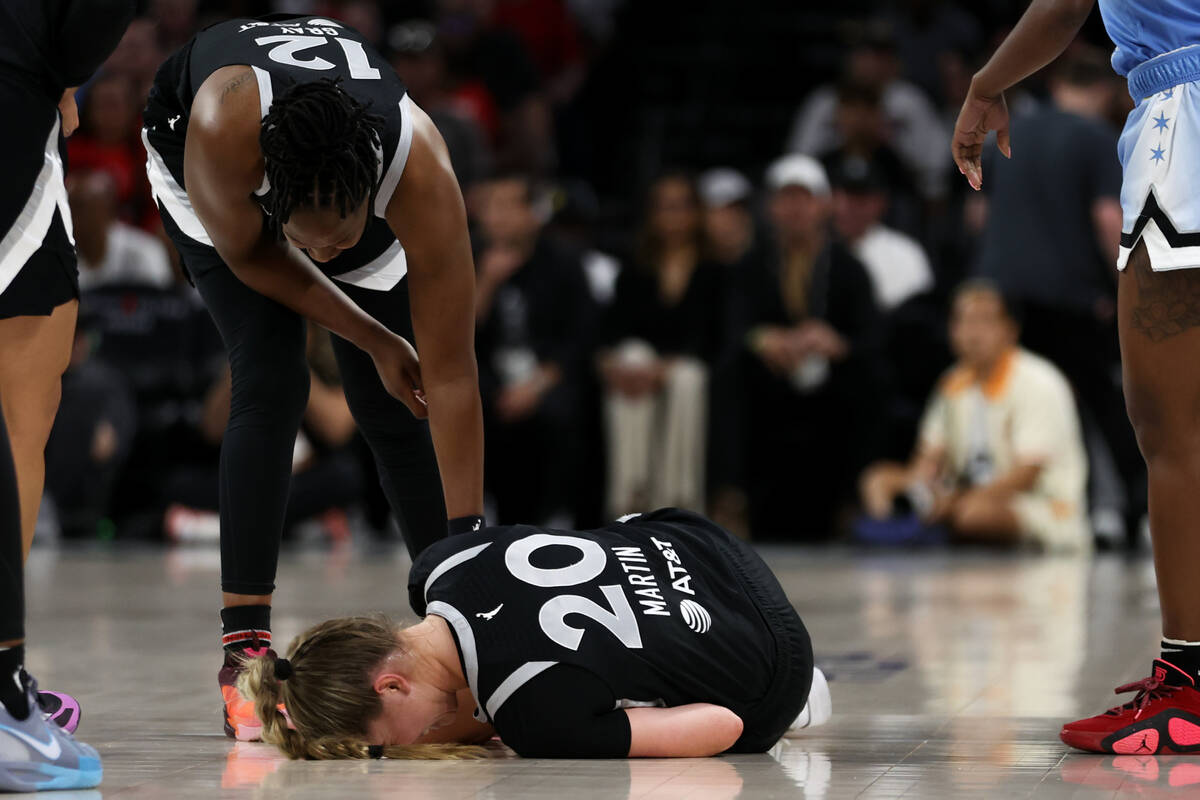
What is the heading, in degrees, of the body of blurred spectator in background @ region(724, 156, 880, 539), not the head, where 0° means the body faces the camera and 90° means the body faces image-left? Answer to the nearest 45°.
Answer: approximately 0°

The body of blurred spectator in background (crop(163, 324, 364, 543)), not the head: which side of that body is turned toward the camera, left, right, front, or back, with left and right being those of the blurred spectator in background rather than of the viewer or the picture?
front

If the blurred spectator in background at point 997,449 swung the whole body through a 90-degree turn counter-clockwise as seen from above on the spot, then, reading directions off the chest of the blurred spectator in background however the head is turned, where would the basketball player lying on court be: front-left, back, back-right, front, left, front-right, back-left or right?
front-right

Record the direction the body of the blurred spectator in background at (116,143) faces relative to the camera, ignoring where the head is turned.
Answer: toward the camera

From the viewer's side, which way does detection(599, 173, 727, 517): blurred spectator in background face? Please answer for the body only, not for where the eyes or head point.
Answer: toward the camera

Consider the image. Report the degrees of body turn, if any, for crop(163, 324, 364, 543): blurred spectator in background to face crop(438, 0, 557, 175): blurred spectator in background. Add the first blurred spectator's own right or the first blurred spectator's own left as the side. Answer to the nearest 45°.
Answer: approximately 135° to the first blurred spectator's own left

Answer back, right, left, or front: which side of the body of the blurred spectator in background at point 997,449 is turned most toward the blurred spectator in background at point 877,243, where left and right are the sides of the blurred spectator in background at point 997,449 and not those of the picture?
right

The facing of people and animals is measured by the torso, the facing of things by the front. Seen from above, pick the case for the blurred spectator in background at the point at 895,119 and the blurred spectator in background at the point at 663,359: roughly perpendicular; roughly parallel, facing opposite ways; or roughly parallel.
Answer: roughly parallel

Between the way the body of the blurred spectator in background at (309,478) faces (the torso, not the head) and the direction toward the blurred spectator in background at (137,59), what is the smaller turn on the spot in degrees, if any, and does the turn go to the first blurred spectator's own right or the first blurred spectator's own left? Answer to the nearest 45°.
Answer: approximately 180°

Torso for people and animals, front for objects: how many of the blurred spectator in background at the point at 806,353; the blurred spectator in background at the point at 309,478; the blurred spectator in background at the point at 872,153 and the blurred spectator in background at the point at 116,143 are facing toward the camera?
4

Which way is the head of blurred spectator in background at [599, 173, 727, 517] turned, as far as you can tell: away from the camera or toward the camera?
toward the camera

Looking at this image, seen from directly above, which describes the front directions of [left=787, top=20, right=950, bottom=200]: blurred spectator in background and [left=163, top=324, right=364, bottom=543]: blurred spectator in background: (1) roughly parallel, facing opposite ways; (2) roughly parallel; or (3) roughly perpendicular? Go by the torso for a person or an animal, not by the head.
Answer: roughly parallel

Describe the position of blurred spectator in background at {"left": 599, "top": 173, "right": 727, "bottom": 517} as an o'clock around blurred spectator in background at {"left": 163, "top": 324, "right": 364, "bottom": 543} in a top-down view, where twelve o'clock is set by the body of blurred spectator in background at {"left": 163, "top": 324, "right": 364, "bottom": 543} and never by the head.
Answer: blurred spectator in background at {"left": 599, "top": 173, "right": 727, "bottom": 517} is roughly at 9 o'clock from blurred spectator in background at {"left": 163, "top": 324, "right": 364, "bottom": 543}.

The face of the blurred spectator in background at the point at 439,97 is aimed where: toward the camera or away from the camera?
toward the camera

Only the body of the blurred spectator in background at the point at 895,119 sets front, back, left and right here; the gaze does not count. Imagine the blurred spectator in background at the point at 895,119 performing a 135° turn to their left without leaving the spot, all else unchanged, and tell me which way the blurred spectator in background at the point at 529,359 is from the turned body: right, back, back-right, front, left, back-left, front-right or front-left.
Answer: back

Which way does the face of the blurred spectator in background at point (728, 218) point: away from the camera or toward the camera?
toward the camera

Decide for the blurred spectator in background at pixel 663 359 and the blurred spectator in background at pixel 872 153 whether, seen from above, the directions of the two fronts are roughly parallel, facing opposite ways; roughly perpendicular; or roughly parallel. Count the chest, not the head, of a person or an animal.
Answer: roughly parallel

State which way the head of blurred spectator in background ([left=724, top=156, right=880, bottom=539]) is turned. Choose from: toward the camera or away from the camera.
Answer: toward the camera

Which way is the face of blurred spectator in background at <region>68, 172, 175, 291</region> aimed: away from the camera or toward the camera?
toward the camera

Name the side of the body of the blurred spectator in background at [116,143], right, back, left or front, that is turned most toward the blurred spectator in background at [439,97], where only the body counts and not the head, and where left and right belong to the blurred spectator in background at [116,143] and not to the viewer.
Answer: left
